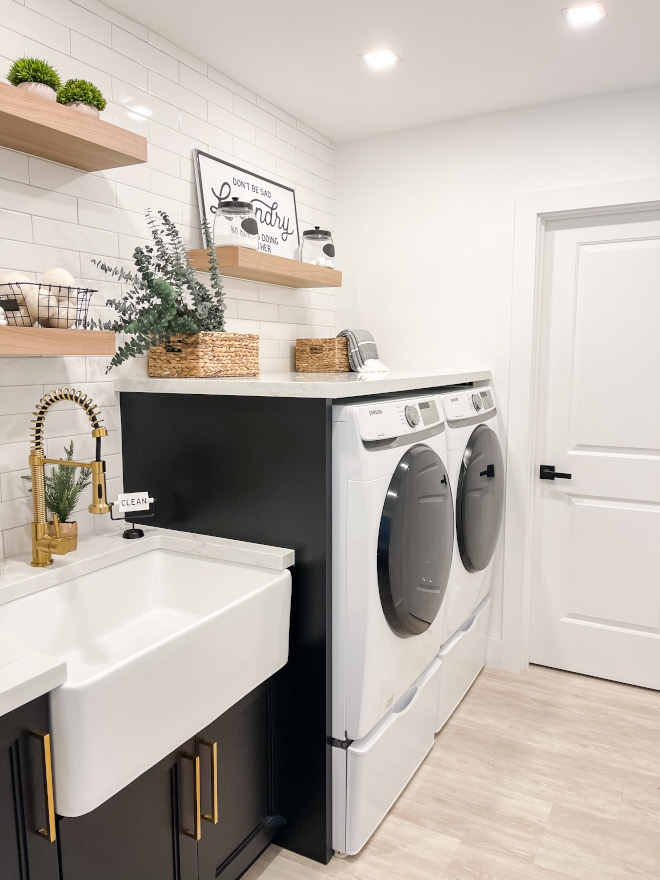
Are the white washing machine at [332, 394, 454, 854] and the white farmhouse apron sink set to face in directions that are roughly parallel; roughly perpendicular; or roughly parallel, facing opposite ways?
roughly parallel

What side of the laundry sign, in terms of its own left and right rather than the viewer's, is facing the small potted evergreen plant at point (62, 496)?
right

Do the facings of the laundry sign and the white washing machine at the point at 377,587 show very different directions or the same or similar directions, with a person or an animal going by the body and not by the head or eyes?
same or similar directions

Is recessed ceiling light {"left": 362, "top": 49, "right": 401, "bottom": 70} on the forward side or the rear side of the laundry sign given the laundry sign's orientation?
on the forward side

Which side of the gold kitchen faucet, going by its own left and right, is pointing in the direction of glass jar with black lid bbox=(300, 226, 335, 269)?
left

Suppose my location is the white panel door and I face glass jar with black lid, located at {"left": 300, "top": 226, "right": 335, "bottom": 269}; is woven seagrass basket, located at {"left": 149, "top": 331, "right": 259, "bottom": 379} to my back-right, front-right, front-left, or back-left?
front-left

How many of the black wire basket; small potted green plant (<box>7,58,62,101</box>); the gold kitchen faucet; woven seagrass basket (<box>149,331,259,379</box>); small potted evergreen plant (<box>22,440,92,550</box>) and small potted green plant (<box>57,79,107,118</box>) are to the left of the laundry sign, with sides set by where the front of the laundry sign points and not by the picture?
0

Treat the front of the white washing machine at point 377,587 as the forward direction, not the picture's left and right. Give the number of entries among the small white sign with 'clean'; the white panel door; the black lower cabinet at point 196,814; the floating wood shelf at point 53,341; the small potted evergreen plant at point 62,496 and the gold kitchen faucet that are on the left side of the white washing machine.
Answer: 1

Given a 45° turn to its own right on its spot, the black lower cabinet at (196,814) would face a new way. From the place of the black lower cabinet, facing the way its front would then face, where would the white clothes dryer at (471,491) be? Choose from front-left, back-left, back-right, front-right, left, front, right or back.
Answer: back-left

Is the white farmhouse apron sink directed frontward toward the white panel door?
no

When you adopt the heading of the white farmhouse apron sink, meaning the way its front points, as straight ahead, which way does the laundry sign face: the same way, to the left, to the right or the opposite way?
the same way

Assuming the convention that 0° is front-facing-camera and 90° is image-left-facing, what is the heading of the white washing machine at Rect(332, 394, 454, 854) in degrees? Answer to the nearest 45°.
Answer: approximately 315°

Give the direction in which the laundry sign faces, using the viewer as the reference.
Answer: facing the viewer and to the right of the viewer

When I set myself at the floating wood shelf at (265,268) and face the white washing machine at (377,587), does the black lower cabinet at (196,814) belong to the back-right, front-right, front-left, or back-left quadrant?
front-right

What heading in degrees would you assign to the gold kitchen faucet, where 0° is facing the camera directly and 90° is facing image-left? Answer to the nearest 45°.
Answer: approximately 315°

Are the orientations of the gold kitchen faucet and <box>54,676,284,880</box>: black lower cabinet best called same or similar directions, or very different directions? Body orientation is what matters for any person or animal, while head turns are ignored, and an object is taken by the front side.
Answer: same or similar directions

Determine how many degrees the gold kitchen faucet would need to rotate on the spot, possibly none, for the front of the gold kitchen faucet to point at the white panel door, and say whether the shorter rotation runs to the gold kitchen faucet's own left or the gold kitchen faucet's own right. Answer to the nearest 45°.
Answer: approximately 45° to the gold kitchen faucet's own left
